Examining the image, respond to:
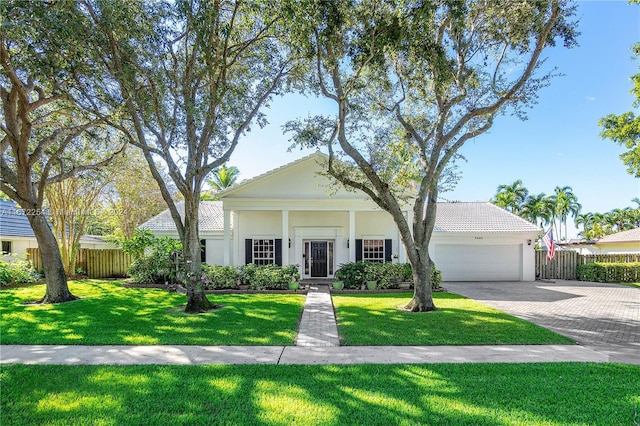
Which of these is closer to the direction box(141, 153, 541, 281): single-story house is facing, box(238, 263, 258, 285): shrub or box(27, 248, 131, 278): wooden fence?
the shrub

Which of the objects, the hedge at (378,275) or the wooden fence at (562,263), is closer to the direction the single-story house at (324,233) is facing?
the hedge

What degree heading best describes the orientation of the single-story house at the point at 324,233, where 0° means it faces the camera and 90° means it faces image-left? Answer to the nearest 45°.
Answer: approximately 0°

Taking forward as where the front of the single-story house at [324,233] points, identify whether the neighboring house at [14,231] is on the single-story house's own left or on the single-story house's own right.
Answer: on the single-story house's own right

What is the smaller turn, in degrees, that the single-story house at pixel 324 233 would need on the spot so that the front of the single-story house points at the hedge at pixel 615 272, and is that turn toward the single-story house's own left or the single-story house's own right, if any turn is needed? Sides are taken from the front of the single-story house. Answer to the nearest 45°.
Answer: approximately 90° to the single-story house's own left

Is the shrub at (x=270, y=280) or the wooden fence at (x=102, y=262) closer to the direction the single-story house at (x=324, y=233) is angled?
the shrub

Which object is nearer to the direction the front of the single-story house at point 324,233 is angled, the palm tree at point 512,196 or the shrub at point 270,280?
the shrub

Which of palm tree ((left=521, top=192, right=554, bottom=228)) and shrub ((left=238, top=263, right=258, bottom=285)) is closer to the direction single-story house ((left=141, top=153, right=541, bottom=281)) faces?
the shrub

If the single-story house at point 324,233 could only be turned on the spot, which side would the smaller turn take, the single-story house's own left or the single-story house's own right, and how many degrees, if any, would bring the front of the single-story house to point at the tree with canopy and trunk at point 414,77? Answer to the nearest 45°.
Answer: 0° — it already faces it

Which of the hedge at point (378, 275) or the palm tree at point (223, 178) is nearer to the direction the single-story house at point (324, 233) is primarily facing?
the hedge
